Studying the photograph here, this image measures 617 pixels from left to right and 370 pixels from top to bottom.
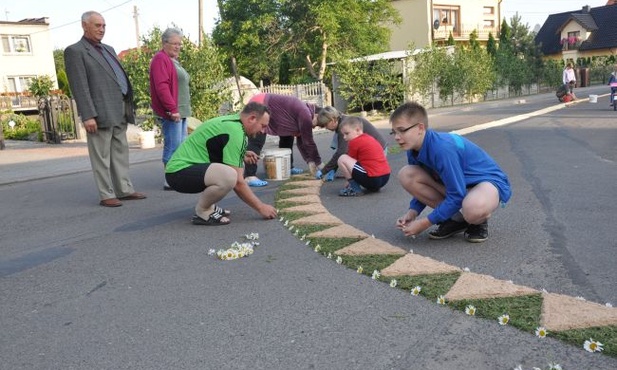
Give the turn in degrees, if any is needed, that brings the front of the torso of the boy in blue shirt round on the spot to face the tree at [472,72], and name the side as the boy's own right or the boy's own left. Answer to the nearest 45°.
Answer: approximately 135° to the boy's own right

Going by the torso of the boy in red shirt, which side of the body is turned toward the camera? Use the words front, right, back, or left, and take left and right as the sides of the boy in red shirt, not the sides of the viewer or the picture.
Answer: left

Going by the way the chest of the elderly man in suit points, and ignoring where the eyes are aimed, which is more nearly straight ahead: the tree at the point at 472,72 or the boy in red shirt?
the boy in red shirt

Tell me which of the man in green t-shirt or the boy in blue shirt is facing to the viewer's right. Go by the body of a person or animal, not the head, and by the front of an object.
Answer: the man in green t-shirt

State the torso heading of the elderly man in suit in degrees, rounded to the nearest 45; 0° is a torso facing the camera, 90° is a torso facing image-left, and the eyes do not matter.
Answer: approximately 315°

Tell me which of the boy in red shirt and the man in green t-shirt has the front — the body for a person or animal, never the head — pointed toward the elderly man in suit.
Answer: the boy in red shirt

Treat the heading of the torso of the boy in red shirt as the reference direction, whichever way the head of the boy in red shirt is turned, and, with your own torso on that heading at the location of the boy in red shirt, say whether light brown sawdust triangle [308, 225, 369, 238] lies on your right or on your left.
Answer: on your left

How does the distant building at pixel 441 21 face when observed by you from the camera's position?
facing the viewer and to the right of the viewer

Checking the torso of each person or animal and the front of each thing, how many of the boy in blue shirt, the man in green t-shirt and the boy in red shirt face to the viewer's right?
1

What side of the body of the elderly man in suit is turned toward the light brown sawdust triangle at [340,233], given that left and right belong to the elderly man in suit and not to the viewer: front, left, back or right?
front

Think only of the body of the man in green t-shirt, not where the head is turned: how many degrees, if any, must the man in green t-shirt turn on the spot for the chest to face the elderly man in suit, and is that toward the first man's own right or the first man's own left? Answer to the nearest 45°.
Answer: approximately 135° to the first man's own left

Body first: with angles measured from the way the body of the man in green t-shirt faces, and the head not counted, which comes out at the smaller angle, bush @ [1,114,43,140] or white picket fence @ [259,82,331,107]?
the white picket fence

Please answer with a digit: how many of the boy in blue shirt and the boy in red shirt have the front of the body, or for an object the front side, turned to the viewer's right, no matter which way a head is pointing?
0

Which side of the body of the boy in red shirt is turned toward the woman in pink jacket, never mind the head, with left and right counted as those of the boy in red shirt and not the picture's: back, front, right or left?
front

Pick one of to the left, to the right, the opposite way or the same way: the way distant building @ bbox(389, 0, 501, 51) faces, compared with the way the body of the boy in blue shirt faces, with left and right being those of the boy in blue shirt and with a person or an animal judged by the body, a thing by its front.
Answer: to the left

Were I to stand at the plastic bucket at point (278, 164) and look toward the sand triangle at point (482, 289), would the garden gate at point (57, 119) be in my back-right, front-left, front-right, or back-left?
back-right

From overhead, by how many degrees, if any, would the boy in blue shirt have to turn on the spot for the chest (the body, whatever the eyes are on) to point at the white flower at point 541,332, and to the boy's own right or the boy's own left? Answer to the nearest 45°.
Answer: approximately 45° to the boy's own left

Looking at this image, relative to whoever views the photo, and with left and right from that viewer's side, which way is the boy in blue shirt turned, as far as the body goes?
facing the viewer and to the left of the viewer
